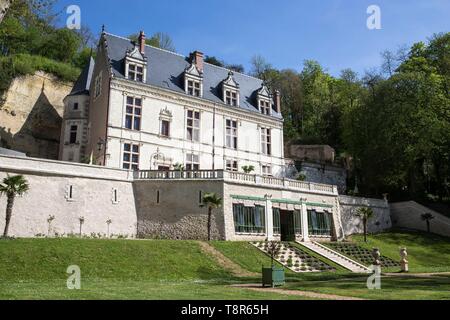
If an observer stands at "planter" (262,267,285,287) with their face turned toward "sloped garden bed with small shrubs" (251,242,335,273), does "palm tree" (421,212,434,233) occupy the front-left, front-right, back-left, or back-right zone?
front-right

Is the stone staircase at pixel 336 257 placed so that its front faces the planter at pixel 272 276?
no

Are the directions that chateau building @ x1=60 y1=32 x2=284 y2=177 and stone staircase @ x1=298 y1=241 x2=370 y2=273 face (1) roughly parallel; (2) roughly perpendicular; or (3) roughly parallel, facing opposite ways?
roughly parallel

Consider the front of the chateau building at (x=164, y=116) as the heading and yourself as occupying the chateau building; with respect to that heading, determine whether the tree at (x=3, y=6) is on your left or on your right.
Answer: on your right

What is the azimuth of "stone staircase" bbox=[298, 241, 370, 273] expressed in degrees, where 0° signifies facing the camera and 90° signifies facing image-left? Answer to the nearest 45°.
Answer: approximately 315°

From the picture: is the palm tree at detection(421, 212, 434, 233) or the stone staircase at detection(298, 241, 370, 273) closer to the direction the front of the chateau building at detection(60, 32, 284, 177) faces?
the stone staircase

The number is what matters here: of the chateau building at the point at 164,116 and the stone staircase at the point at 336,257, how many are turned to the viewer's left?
0

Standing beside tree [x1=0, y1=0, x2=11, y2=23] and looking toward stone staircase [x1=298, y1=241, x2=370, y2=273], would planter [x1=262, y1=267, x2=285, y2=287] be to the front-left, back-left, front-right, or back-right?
front-right

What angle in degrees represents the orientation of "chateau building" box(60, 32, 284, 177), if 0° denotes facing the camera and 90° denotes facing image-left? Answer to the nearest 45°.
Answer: approximately 315°

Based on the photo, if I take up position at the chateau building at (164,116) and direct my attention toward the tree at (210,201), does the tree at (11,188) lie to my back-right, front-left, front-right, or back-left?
front-right

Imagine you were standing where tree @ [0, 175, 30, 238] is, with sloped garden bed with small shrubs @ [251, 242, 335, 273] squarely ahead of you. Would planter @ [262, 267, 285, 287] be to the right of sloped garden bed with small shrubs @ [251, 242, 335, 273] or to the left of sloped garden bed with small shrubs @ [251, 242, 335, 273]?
right

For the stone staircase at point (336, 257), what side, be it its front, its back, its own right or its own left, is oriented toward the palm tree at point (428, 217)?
left

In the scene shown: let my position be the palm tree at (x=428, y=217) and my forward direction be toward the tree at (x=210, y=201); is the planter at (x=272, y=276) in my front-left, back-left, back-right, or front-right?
front-left

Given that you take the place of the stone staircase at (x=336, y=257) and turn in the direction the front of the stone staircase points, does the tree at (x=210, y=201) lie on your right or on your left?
on your right
